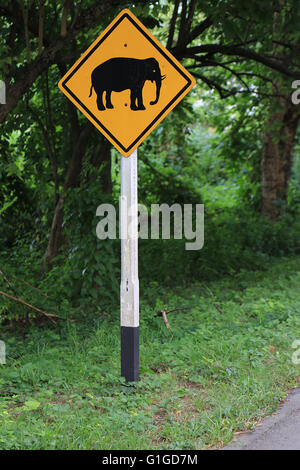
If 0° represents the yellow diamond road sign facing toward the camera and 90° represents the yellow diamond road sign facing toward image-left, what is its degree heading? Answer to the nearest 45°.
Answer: approximately 0°
